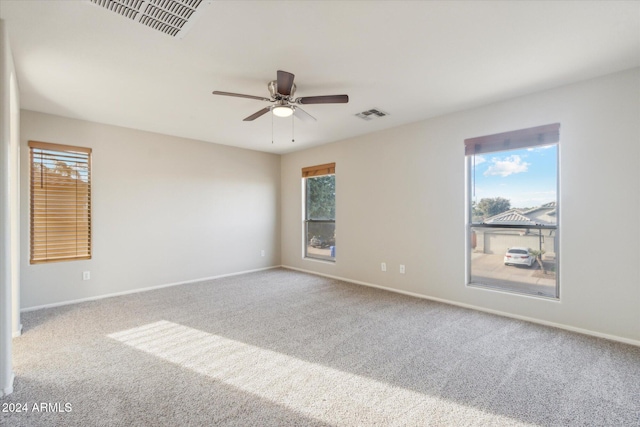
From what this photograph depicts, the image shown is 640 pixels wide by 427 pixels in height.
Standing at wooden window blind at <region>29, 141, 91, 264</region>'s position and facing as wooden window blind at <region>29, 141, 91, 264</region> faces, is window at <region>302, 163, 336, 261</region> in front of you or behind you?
in front

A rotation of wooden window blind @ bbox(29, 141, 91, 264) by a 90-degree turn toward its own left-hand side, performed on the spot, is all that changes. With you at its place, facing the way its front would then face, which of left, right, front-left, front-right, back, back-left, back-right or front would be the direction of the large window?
right

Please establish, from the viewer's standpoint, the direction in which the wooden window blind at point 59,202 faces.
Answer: facing the viewer and to the right of the viewer

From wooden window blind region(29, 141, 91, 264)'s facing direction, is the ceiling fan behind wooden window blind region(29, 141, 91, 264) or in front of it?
in front

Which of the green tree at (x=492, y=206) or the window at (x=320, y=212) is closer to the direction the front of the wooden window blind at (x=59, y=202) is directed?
the green tree

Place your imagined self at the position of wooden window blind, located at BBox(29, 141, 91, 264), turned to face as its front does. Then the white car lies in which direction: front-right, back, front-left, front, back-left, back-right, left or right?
front

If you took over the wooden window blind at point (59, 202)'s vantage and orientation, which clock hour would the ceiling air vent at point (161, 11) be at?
The ceiling air vent is roughly at 1 o'clock from the wooden window blind.

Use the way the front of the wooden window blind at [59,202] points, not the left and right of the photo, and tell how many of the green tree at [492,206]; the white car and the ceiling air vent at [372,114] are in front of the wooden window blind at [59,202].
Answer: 3

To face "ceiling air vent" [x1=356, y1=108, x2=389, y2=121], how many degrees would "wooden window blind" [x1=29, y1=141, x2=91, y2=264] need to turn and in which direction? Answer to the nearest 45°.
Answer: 0° — it already faces it
